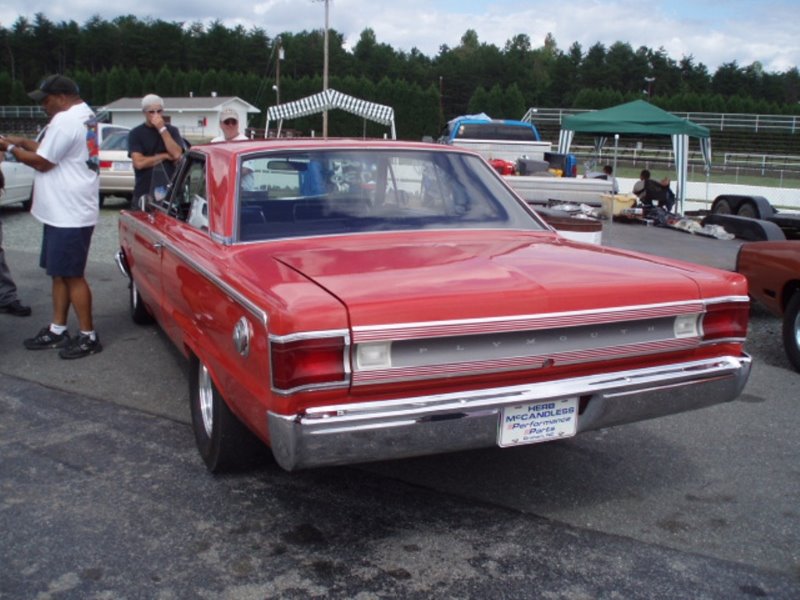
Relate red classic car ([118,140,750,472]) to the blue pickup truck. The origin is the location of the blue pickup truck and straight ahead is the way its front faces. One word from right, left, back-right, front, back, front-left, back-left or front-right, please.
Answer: back-left

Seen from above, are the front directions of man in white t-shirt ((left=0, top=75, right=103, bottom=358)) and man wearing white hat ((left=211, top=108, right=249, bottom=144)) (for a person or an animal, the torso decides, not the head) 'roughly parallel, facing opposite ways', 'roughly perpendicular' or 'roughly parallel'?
roughly perpendicular

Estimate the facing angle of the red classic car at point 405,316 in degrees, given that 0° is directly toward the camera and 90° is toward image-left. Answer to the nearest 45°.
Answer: approximately 135°

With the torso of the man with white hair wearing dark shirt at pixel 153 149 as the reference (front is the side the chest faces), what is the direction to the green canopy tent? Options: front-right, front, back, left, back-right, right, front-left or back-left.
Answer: back-left

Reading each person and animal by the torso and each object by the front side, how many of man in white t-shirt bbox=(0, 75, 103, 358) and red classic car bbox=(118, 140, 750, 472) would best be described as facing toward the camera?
0

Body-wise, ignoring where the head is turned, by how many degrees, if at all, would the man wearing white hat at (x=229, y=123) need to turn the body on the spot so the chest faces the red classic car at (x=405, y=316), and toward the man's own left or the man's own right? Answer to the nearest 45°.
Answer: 0° — they already face it

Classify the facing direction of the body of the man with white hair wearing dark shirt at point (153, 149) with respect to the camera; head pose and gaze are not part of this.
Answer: toward the camera

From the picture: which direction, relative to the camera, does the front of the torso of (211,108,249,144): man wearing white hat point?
toward the camera

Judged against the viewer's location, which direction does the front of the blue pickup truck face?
facing away from the viewer and to the left of the viewer

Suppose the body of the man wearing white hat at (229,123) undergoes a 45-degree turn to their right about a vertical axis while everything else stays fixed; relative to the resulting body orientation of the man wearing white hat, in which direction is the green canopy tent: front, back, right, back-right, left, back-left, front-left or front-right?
back

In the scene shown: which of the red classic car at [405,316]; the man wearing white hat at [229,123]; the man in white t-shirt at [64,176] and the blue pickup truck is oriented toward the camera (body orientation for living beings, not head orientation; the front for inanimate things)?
the man wearing white hat

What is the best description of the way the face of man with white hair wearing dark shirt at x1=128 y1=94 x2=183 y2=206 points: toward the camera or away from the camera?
toward the camera

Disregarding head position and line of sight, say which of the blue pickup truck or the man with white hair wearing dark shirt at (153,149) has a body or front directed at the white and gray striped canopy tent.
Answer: the blue pickup truck

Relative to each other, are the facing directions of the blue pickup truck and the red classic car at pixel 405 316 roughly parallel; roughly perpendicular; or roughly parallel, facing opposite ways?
roughly parallel

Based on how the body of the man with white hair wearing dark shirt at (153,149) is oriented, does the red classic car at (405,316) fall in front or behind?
in front
